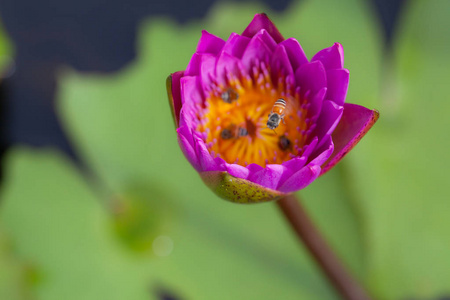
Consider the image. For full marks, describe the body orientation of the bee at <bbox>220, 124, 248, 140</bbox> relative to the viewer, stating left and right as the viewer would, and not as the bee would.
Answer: facing to the left of the viewer
